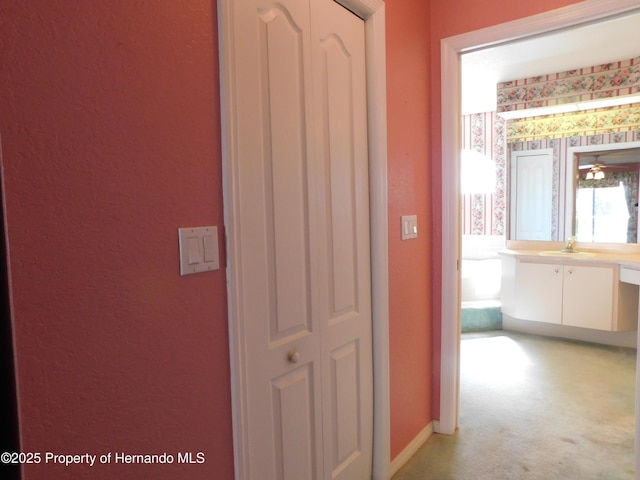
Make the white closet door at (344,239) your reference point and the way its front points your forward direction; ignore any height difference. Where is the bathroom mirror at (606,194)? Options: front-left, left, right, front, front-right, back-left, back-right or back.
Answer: left

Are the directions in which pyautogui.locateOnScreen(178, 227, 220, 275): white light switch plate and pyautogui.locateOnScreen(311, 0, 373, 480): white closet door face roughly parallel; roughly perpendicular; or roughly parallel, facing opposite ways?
roughly parallel

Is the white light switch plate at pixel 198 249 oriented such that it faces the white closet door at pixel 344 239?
no

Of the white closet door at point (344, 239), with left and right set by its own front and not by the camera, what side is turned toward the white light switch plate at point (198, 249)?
right

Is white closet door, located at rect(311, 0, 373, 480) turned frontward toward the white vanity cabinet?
no

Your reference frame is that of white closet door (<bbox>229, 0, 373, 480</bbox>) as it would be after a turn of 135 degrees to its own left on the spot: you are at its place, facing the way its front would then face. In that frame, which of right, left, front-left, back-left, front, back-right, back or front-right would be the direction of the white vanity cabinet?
front-right

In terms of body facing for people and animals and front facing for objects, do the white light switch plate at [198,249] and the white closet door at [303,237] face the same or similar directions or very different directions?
same or similar directions

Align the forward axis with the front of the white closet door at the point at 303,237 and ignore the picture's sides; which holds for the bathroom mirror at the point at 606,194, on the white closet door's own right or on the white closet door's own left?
on the white closet door's own left

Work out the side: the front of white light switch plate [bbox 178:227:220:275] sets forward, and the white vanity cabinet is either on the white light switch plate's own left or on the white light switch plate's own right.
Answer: on the white light switch plate's own left

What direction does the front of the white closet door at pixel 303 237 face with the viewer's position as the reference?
facing the viewer and to the right of the viewer

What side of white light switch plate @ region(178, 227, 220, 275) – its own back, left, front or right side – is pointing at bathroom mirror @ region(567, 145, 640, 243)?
left

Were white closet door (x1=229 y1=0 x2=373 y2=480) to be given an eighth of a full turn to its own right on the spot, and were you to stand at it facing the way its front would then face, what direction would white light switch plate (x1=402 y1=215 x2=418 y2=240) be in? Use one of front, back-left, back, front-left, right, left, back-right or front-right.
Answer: back-left

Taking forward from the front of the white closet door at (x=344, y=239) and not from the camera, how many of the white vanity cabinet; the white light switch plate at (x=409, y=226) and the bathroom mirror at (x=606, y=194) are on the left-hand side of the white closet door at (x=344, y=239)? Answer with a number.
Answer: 3

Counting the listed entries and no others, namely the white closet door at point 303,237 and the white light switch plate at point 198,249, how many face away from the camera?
0
